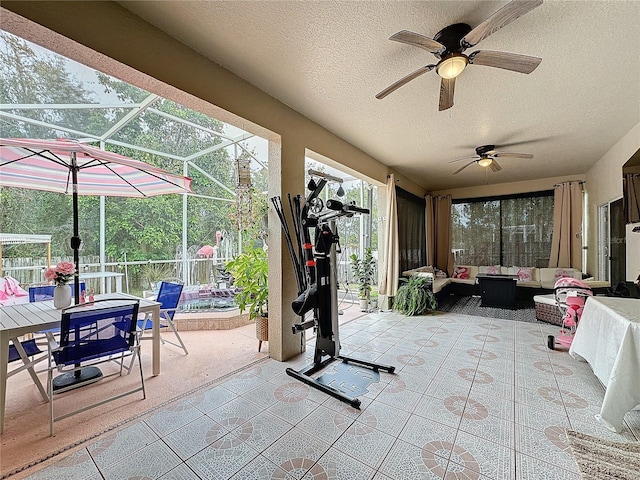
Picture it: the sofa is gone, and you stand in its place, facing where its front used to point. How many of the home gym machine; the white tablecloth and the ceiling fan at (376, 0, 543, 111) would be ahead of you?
3

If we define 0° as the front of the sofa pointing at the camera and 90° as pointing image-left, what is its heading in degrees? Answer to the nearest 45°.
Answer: approximately 0°

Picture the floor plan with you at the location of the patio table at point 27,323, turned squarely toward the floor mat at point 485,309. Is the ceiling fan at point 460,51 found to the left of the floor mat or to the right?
right

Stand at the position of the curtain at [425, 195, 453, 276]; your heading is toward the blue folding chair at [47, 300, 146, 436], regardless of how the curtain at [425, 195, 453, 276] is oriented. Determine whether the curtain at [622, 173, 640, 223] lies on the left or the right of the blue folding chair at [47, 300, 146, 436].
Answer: left

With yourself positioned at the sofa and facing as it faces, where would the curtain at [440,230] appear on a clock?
The curtain is roughly at 4 o'clock from the sofa.

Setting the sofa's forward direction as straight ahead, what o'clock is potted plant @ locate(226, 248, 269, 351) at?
The potted plant is roughly at 1 o'clock from the sofa.

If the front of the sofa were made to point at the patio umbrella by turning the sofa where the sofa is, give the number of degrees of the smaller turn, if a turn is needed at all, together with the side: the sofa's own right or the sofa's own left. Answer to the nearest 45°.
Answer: approximately 45° to the sofa's own right

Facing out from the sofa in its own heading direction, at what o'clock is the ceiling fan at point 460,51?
The ceiling fan is roughly at 12 o'clock from the sofa.

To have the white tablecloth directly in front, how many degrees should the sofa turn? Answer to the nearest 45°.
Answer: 0° — it already faces it
